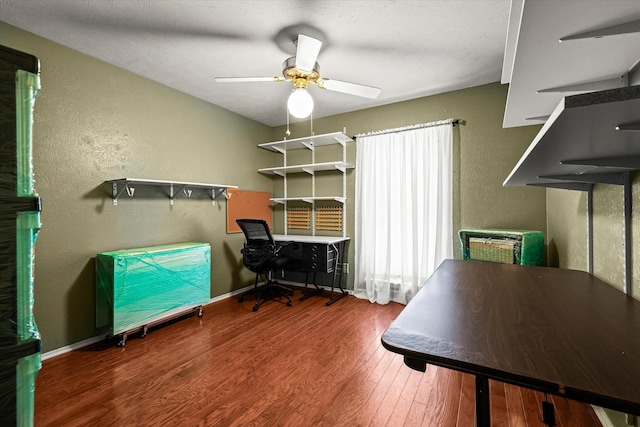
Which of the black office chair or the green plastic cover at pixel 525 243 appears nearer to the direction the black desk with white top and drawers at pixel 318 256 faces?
the black office chair

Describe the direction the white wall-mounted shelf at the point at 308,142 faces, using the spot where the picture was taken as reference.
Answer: facing the viewer and to the left of the viewer

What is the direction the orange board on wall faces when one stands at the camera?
facing the viewer and to the right of the viewer

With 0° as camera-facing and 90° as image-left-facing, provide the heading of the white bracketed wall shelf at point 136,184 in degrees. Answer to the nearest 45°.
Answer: approximately 315°

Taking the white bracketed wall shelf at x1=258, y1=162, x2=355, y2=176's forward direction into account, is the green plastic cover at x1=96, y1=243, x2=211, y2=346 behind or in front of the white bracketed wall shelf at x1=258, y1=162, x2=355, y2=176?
in front

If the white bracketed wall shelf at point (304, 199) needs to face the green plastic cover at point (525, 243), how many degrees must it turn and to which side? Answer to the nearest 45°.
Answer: approximately 90° to its left

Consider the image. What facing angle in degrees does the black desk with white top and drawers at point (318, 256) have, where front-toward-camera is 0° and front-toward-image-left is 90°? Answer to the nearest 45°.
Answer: approximately 45°

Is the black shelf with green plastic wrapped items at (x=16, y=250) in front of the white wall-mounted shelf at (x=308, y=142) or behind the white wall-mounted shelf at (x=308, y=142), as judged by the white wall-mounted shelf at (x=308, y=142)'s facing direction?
in front

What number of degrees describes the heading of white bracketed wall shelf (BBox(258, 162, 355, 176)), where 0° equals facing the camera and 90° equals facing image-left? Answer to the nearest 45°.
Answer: approximately 45°

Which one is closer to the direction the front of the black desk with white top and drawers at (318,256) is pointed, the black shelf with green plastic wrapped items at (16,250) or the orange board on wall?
the black shelf with green plastic wrapped items

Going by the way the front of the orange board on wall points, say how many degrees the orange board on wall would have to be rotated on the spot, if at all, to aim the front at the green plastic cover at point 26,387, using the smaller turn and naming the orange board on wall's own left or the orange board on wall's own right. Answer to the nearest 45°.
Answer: approximately 45° to the orange board on wall's own right

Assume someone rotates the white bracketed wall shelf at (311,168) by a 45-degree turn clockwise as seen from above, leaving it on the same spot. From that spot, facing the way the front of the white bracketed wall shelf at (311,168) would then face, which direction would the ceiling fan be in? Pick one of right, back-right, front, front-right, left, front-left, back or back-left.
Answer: left

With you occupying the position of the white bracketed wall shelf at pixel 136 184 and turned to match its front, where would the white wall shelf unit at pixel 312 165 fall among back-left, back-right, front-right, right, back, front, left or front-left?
front-left
